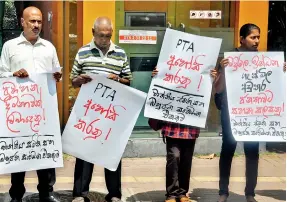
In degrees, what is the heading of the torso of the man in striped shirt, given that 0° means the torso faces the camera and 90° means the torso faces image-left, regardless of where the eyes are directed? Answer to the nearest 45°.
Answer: approximately 0°
